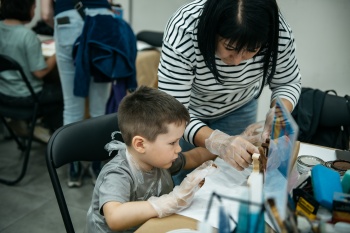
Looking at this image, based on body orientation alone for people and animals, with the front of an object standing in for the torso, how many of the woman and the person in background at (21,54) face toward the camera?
1

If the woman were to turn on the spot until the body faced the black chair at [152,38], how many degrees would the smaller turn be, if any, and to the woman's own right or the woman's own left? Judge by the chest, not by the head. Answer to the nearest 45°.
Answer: approximately 180°

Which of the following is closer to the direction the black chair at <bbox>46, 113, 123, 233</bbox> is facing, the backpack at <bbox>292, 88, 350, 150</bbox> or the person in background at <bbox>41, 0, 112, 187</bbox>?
the backpack

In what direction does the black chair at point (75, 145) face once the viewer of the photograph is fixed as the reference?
facing the viewer and to the right of the viewer

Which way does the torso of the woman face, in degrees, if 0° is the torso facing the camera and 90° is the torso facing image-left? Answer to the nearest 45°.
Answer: approximately 0°
